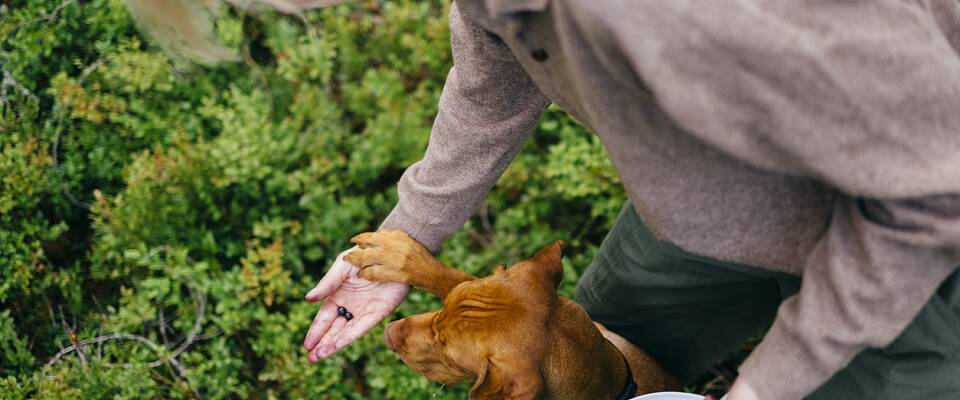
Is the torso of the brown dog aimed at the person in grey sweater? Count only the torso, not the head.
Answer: no

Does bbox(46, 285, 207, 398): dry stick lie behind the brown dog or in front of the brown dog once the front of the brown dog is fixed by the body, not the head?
in front

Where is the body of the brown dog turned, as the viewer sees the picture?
to the viewer's left

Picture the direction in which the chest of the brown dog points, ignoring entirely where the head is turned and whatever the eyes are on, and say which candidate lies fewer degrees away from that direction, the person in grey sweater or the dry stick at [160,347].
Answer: the dry stick
